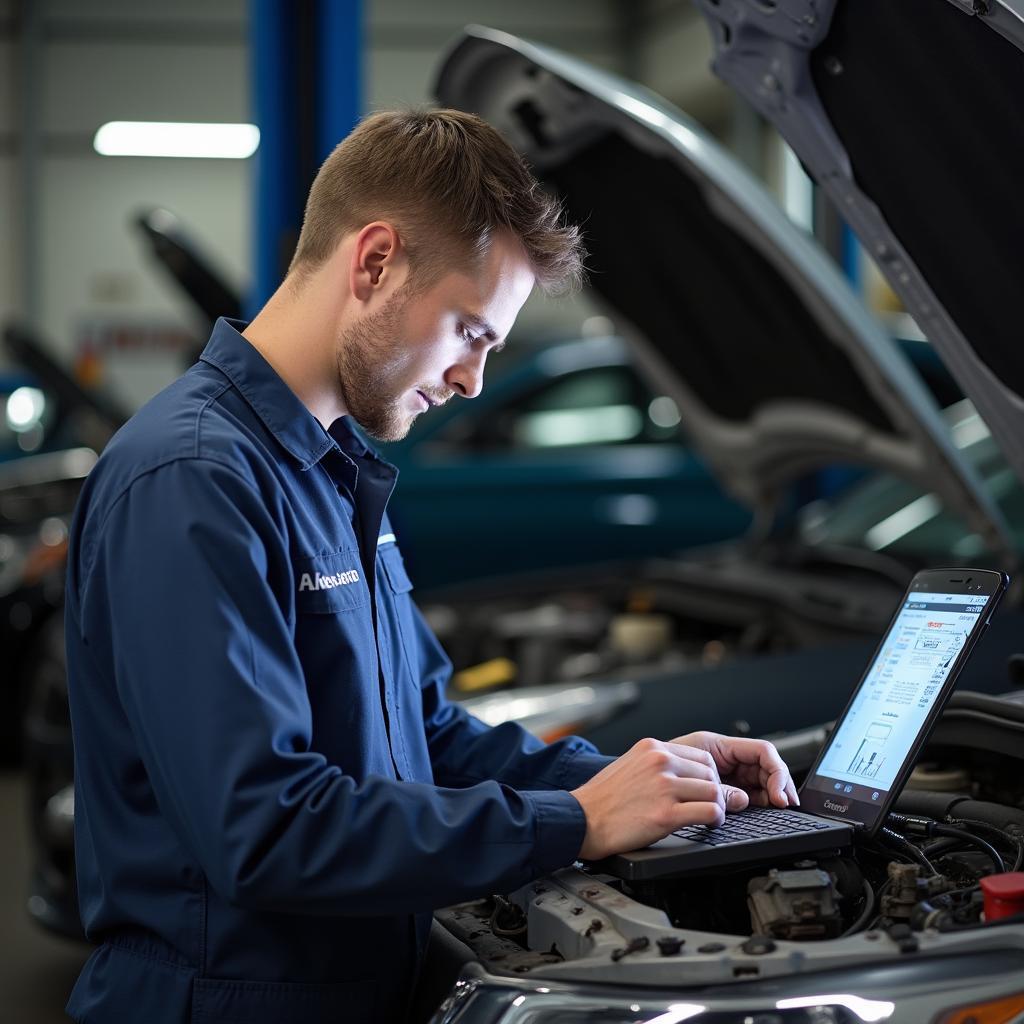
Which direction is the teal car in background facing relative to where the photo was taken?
to the viewer's left

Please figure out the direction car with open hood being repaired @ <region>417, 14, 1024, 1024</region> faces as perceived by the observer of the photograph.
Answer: facing the viewer and to the left of the viewer

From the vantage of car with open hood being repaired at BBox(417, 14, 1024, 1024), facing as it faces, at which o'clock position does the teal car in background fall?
The teal car in background is roughly at 4 o'clock from the car with open hood being repaired.

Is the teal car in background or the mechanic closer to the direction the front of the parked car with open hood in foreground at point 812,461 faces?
the mechanic

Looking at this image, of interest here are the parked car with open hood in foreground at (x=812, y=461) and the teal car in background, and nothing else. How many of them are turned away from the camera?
0

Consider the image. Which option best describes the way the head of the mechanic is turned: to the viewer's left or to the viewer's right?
to the viewer's right

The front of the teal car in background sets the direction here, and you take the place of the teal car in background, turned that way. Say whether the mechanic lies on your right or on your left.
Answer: on your left

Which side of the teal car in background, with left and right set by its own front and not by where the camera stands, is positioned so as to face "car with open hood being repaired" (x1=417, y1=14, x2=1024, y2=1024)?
left
